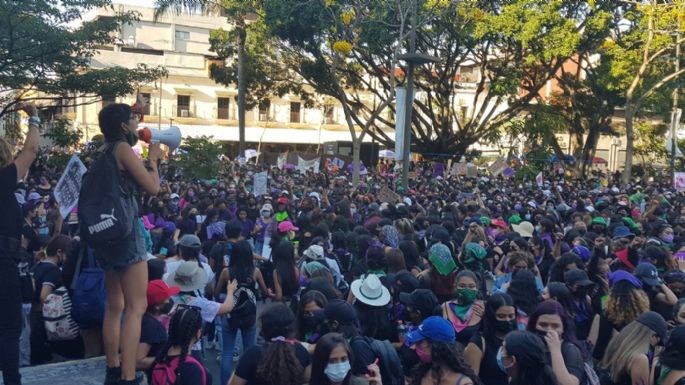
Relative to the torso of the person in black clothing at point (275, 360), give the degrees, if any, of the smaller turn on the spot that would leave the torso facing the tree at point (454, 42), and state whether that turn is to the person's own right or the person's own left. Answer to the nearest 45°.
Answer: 0° — they already face it

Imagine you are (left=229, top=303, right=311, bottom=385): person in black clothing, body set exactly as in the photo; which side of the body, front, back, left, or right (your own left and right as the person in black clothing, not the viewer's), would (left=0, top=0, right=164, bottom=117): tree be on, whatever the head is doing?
front

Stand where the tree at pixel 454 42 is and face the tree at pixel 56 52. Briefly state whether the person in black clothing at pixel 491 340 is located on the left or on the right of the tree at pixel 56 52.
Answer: left

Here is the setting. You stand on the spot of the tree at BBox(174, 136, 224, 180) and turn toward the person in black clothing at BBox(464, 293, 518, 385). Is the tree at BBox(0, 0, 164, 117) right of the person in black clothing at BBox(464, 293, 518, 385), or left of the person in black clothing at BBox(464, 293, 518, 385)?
right

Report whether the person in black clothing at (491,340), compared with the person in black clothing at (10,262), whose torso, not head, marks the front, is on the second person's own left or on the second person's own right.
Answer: on the second person's own right

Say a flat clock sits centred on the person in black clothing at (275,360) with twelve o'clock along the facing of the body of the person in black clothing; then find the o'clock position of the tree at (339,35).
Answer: The tree is roughly at 12 o'clock from the person in black clothing.

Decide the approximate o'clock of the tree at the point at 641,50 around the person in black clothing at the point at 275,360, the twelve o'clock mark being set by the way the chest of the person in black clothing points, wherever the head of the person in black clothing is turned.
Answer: The tree is roughly at 1 o'clock from the person in black clothing.

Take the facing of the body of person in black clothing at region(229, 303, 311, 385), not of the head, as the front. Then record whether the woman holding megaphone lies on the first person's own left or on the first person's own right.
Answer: on the first person's own left

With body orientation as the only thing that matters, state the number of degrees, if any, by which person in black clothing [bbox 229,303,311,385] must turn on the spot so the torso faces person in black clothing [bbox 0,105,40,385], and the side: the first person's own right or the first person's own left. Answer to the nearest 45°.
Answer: approximately 90° to the first person's own left

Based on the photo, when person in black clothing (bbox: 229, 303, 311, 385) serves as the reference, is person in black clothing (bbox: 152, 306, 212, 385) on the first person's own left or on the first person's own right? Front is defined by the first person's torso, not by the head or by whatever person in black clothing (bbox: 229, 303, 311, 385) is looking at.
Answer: on the first person's own left

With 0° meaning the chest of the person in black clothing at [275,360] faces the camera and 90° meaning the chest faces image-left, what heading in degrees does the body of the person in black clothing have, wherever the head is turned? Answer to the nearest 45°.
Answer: approximately 180°

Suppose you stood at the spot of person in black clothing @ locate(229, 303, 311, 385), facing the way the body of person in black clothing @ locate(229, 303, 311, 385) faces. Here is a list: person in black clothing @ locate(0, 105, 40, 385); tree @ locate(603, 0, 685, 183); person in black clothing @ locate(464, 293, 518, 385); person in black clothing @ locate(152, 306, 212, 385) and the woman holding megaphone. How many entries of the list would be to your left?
3

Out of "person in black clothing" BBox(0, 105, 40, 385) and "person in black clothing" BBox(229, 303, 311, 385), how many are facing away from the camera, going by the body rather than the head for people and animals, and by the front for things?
2

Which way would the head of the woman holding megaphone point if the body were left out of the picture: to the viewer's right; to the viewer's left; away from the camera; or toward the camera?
to the viewer's right

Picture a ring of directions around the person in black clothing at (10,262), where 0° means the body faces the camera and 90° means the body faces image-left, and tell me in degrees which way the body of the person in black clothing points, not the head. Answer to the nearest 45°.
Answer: approximately 180°
